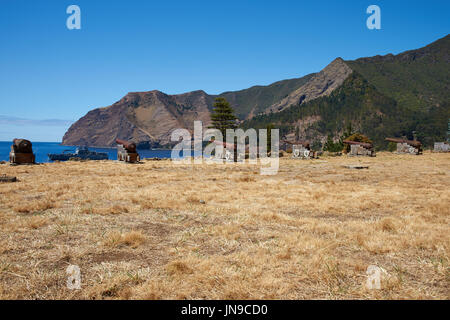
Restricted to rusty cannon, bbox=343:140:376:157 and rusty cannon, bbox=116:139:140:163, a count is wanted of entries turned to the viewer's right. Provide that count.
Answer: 0

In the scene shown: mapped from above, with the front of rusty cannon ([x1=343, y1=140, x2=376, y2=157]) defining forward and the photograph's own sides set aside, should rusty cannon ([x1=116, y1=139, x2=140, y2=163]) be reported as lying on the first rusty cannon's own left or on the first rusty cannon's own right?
on the first rusty cannon's own left

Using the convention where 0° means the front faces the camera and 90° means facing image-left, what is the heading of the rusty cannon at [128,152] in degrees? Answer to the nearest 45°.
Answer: approximately 135°

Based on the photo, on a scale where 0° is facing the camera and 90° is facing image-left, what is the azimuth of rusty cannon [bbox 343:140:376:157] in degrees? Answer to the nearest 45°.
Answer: approximately 90°

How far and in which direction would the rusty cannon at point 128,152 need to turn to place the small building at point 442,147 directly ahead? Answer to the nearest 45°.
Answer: approximately 135° to its right

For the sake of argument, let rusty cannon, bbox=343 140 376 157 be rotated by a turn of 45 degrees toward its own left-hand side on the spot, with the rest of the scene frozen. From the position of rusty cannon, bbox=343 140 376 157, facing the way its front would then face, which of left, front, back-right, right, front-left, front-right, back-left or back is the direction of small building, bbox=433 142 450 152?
back
